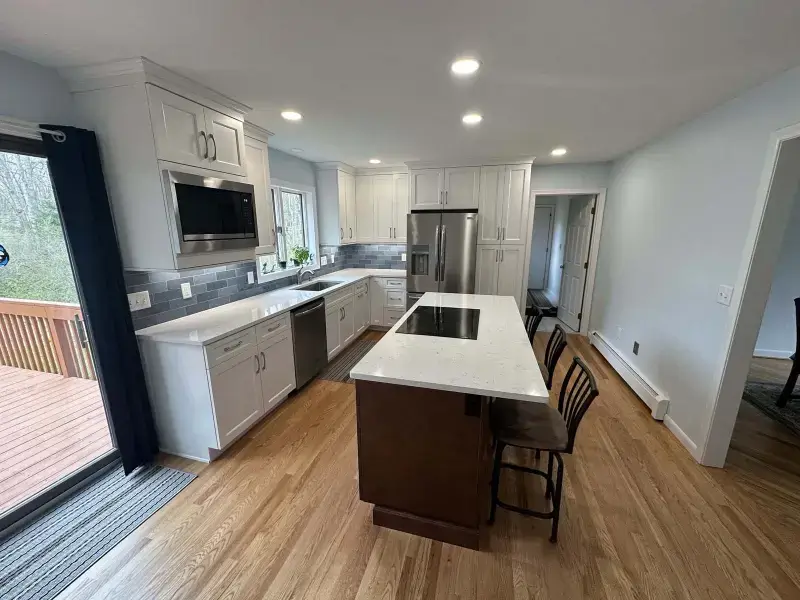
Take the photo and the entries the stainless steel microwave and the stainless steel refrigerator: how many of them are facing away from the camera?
0

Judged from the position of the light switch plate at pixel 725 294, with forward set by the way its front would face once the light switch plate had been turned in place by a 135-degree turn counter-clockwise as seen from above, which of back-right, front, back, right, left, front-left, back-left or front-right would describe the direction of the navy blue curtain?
back-right

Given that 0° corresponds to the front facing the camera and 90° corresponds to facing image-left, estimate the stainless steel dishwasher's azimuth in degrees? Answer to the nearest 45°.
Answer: approximately 315°

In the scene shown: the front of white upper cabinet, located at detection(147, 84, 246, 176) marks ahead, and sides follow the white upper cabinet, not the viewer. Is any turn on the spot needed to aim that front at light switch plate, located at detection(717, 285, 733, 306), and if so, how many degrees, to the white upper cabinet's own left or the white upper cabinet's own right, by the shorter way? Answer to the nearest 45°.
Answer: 0° — it already faces it

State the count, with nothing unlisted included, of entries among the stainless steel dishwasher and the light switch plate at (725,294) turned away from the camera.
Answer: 0

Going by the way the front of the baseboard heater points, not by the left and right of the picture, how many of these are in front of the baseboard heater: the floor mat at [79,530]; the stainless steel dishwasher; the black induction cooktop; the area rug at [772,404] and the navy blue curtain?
4

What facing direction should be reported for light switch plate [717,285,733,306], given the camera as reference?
facing the viewer and to the left of the viewer

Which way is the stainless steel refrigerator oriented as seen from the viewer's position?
toward the camera

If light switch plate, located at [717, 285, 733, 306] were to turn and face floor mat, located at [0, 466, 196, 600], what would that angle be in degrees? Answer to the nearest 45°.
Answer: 0° — it already faces it

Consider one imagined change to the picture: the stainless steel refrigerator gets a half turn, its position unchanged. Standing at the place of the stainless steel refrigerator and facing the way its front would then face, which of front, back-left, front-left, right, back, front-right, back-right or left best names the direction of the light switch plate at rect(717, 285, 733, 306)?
back-right

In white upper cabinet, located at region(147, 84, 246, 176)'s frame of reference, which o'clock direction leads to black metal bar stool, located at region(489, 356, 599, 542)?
The black metal bar stool is roughly at 12 o'clock from the white upper cabinet.

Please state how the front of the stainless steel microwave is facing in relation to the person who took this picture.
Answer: facing the viewer and to the right of the viewer

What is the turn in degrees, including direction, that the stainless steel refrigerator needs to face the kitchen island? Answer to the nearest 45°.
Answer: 0° — it already faces it

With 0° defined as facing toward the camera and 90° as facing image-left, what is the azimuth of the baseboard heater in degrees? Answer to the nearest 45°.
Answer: approximately 45°

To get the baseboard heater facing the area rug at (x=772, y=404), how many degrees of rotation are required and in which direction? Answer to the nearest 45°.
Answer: approximately 180°

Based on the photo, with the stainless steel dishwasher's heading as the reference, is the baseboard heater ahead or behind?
ahead
